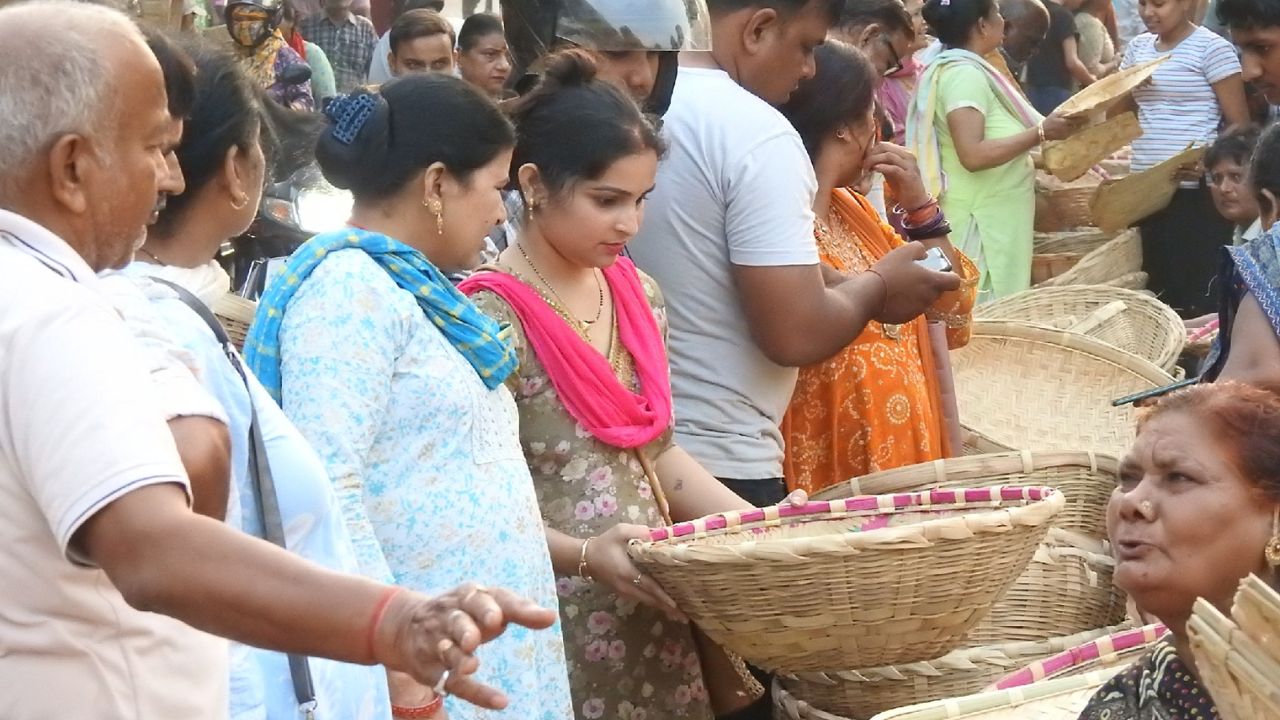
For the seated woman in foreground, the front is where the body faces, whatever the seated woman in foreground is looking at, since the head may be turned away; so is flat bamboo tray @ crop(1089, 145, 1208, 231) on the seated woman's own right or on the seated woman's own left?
on the seated woman's own right

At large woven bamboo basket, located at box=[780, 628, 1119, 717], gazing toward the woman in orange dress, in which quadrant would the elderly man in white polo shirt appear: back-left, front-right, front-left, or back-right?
back-left

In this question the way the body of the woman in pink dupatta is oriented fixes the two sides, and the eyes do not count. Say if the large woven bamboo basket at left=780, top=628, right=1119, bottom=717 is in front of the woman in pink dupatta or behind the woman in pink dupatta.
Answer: in front

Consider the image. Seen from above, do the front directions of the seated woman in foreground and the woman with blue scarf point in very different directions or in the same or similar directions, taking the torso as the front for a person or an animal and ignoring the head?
very different directions

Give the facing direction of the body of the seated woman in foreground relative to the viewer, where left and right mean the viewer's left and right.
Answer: facing the viewer and to the left of the viewer

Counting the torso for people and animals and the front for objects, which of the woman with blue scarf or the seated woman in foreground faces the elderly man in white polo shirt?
the seated woman in foreground

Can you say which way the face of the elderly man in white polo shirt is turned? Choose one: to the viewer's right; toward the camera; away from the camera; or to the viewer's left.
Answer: to the viewer's right

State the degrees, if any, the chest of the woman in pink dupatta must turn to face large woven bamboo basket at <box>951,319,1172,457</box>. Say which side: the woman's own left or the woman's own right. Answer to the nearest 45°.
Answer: approximately 90° to the woman's own left

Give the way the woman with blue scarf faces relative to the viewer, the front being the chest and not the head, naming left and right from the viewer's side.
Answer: facing to the right of the viewer

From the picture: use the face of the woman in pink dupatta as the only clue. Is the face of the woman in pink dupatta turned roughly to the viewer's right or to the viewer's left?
to the viewer's right

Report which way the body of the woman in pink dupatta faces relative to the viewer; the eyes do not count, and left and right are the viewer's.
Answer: facing the viewer and to the right of the viewer

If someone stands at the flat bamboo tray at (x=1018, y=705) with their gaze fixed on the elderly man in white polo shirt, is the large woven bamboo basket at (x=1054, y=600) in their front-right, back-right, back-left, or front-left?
back-right

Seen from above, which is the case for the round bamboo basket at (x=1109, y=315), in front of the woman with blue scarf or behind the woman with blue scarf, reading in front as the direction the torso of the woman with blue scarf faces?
in front
